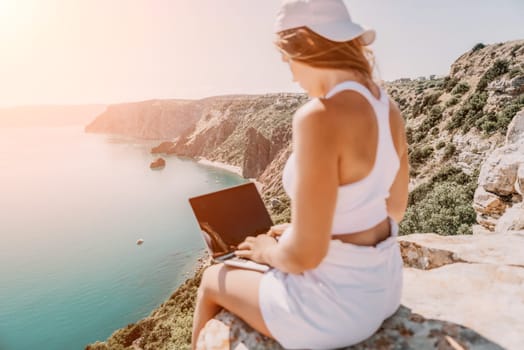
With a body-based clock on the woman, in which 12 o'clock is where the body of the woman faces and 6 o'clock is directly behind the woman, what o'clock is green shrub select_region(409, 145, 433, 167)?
The green shrub is roughly at 2 o'clock from the woman.

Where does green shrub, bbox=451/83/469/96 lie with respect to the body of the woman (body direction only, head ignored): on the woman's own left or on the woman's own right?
on the woman's own right

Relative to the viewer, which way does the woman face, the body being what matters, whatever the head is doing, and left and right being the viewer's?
facing away from the viewer and to the left of the viewer

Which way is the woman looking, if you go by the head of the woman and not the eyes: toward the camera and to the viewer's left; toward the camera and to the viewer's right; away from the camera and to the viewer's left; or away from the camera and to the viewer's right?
away from the camera and to the viewer's left

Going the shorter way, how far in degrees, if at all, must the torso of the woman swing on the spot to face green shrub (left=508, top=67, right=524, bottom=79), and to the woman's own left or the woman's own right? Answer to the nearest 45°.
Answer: approximately 90° to the woman's own right

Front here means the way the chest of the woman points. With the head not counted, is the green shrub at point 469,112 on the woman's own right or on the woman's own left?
on the woman's own right

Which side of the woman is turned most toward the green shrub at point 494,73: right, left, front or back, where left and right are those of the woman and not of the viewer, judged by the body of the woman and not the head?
right
